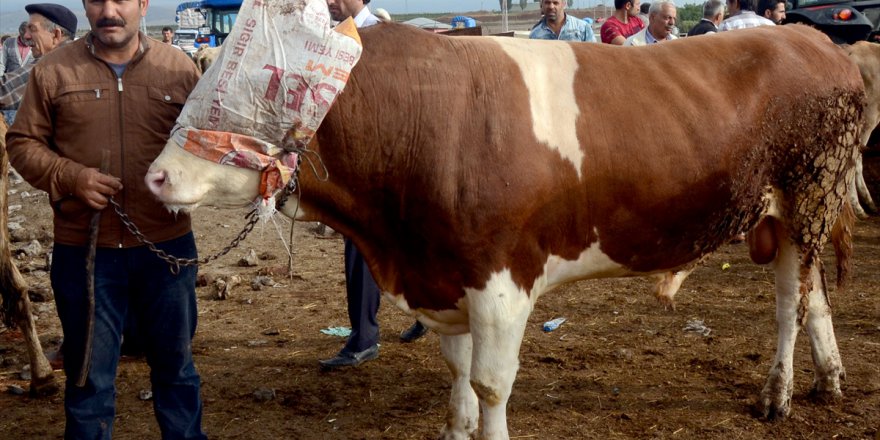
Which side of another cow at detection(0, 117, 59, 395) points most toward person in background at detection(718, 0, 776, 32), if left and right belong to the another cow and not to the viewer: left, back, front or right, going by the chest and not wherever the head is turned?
back

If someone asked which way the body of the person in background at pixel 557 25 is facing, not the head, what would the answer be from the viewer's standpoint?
toward the camera

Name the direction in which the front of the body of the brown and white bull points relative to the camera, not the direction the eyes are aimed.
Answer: to the viewer's left

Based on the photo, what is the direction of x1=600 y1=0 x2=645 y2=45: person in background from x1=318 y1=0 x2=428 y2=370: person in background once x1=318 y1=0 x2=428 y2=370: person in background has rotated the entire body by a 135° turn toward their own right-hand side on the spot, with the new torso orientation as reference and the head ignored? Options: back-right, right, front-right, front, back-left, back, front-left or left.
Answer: front

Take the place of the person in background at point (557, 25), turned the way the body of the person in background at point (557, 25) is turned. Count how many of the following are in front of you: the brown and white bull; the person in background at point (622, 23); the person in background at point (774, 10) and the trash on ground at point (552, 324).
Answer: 2

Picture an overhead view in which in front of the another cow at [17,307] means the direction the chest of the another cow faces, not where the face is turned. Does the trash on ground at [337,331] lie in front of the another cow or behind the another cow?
behind

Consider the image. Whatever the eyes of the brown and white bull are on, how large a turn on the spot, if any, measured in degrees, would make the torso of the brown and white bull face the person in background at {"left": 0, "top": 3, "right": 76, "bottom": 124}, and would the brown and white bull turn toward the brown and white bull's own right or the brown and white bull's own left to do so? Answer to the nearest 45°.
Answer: approximately 45° to the brown and white bull's own right

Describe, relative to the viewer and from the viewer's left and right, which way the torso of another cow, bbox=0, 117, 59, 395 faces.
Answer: facing to the left of the viewer

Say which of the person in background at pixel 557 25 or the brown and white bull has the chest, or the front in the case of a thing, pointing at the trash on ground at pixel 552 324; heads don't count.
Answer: the person in background

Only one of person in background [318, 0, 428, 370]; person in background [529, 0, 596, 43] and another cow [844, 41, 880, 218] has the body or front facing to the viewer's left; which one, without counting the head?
person in background [318, 0, 428, 370]
